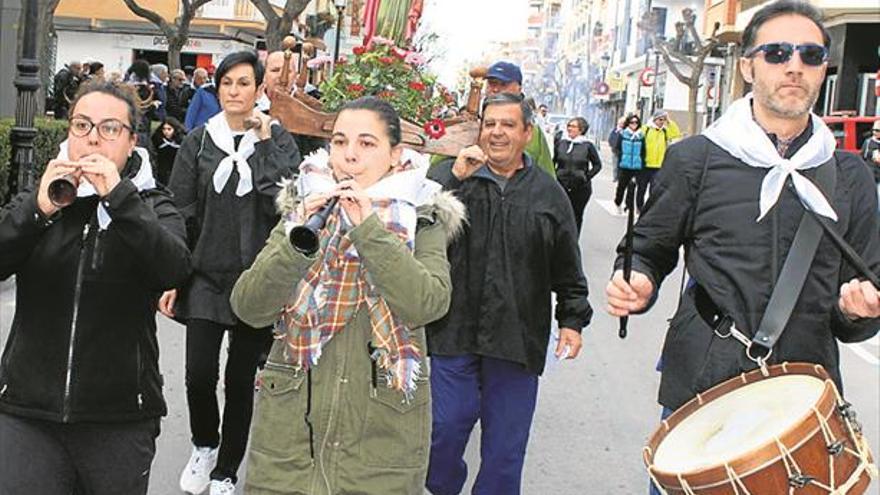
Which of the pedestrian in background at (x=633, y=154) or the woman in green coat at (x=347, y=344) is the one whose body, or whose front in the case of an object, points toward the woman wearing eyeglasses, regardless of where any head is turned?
the pedestrian in background

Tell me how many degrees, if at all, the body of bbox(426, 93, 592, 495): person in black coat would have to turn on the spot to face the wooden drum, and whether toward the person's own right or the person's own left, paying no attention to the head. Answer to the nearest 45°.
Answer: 0° — they already face it

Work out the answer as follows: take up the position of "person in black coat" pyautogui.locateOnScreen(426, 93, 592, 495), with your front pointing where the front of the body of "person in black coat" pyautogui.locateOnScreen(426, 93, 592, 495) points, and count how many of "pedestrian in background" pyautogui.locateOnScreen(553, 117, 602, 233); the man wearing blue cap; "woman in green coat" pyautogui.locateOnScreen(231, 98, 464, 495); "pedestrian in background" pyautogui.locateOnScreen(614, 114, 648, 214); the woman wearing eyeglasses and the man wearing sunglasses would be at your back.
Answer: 3

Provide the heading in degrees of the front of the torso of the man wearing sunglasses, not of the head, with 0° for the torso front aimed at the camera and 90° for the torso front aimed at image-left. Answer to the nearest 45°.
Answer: approximately 0°

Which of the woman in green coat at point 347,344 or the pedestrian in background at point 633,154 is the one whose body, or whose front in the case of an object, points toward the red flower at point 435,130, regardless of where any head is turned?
the pedestrian in background

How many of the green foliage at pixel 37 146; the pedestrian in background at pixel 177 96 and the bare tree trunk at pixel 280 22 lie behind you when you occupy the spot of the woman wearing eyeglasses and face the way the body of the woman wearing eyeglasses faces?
3

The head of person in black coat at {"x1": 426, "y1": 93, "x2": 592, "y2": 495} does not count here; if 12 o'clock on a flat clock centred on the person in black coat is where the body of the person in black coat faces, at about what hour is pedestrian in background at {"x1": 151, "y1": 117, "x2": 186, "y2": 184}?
The pedestrian in background is roughly at 5 o'clock from the person in black coat.
